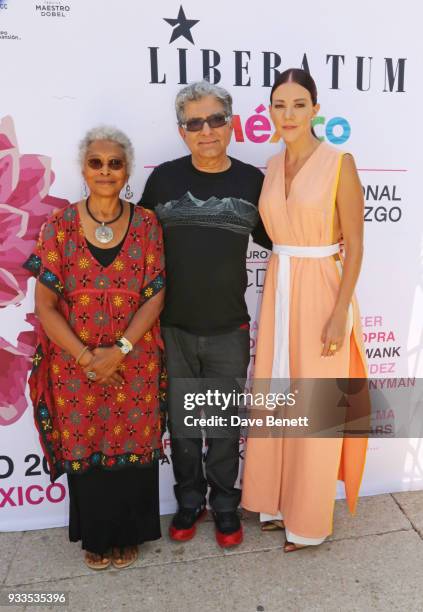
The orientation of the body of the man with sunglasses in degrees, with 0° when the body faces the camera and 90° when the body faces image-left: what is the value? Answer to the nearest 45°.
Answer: approximately 0°

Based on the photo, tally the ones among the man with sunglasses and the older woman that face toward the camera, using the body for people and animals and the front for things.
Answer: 2

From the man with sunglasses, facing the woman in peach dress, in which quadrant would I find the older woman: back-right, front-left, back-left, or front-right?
back-right
